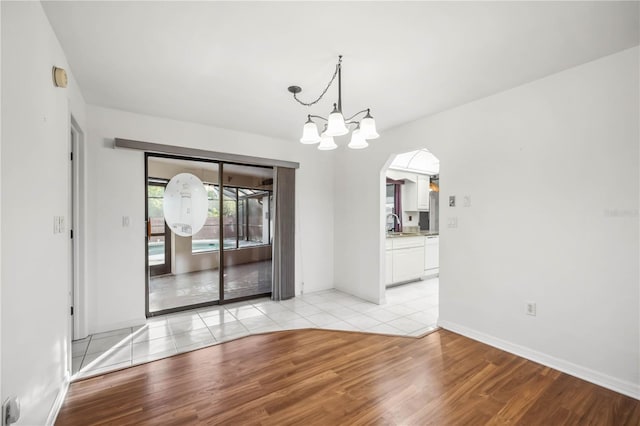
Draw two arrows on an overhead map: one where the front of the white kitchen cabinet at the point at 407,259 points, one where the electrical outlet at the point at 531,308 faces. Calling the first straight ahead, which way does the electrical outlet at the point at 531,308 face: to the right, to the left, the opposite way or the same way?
to the right

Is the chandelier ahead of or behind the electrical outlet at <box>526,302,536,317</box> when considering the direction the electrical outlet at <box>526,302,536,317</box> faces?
ahead

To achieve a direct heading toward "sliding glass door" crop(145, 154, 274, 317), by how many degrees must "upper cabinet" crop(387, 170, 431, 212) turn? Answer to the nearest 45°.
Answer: approximately 90° to its right

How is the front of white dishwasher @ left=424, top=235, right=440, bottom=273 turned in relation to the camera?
facing the viewer and to the right of the viewer

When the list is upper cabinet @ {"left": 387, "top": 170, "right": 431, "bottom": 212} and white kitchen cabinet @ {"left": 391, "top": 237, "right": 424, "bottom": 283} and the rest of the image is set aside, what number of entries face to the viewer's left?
0

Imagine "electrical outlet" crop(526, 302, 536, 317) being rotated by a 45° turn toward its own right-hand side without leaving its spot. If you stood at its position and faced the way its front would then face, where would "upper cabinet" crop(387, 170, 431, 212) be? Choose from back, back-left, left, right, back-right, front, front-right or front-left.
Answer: front-right

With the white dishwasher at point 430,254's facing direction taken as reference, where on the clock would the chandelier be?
The chandelier is roughly at 2 o'clock from the white dishwasher.

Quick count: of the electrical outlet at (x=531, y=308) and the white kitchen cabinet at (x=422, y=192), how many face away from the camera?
0

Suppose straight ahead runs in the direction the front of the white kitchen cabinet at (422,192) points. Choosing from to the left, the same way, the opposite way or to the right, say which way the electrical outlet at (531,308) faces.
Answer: to the right

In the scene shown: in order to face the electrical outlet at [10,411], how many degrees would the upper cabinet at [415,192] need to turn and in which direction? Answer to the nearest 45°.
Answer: approximately 45° to its right

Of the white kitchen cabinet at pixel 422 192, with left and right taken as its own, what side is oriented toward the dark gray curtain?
right

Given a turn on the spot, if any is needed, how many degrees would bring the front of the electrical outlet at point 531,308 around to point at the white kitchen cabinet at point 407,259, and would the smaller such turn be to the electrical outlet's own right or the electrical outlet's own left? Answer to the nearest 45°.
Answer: approximately 90° to the electrical outlet's own right

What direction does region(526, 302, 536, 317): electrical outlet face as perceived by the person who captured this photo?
facing the viewer and to the left of the viewer

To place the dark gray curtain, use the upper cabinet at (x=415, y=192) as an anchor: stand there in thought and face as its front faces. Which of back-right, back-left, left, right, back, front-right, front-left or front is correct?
right
